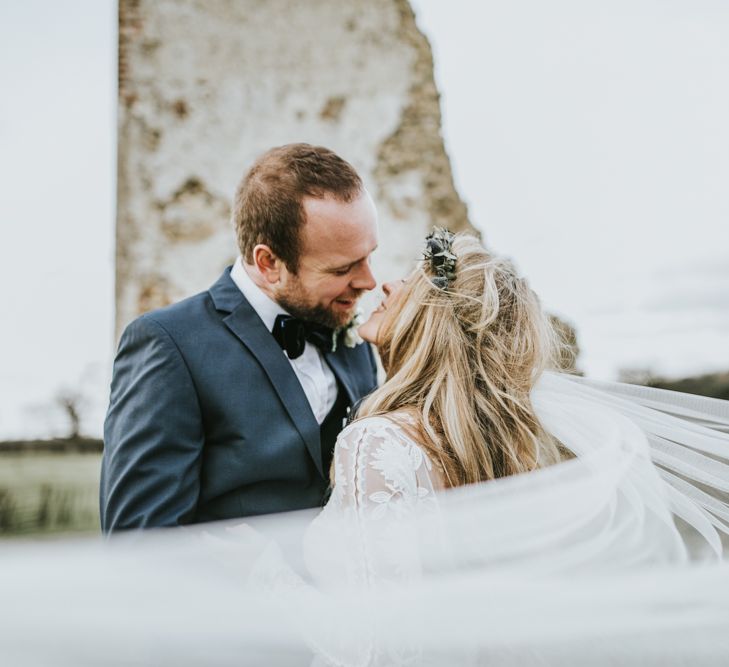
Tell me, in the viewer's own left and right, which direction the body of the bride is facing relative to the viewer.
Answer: facing away from the viewer and to the left of the viewer

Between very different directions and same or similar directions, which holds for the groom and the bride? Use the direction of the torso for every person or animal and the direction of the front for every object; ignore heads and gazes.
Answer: very different directions

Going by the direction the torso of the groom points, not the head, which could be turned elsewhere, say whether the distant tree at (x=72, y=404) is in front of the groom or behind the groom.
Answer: behind

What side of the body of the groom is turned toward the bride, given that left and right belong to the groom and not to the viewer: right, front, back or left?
front

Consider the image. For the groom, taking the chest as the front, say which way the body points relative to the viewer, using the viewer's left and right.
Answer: facing the viewer and to the right of the viewer

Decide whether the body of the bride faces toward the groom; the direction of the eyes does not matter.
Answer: yes
